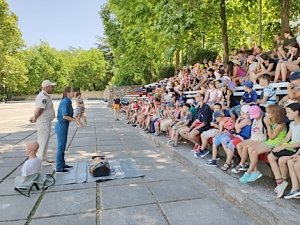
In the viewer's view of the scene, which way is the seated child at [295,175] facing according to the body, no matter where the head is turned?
to the viewer's left

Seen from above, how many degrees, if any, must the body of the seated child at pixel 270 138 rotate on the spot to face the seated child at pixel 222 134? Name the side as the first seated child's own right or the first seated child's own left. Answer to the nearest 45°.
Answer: approximately 45° to the first seated child's own right

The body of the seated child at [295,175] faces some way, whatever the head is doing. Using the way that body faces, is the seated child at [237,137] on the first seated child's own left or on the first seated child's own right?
on the first seated child's own right

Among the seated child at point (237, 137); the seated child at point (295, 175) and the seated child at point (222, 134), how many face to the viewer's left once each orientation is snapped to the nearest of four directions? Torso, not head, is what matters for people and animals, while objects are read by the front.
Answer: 3

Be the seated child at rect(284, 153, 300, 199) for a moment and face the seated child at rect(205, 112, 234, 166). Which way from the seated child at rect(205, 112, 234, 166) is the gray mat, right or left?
left

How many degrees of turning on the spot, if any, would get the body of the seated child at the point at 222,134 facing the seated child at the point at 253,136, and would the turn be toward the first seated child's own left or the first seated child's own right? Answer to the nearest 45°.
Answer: approximately 135° to the first seated child's own left

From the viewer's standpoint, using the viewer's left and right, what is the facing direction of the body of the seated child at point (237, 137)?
facing to the left of the viewer

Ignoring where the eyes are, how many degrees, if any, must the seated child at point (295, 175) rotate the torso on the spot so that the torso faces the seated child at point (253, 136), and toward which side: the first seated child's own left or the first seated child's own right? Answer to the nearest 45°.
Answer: approximately 45° to the first seated child's own right

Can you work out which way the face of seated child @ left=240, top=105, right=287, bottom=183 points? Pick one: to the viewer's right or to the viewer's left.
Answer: to the viewer's left

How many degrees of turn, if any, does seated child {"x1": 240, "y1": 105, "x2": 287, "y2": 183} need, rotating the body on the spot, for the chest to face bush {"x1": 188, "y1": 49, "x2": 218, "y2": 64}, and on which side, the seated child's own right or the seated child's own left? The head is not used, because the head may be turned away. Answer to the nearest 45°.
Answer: approximately 90° to the seated child's own right

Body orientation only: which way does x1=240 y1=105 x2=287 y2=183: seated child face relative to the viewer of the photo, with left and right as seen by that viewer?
facing to the left of the viewer

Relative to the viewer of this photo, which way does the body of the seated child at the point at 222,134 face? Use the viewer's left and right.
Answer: facing to the left of the viewer

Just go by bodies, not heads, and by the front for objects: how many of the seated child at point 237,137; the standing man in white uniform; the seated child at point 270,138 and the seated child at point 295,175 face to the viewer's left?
3

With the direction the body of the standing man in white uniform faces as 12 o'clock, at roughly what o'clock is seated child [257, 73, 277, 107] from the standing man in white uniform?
The seated child is roughly at 1 o'clock from the standing man in white uniform.

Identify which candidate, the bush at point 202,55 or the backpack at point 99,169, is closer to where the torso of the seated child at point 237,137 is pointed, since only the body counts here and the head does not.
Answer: the backpack

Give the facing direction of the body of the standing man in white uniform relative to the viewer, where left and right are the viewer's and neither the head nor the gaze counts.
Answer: facing to the right of the viewer
